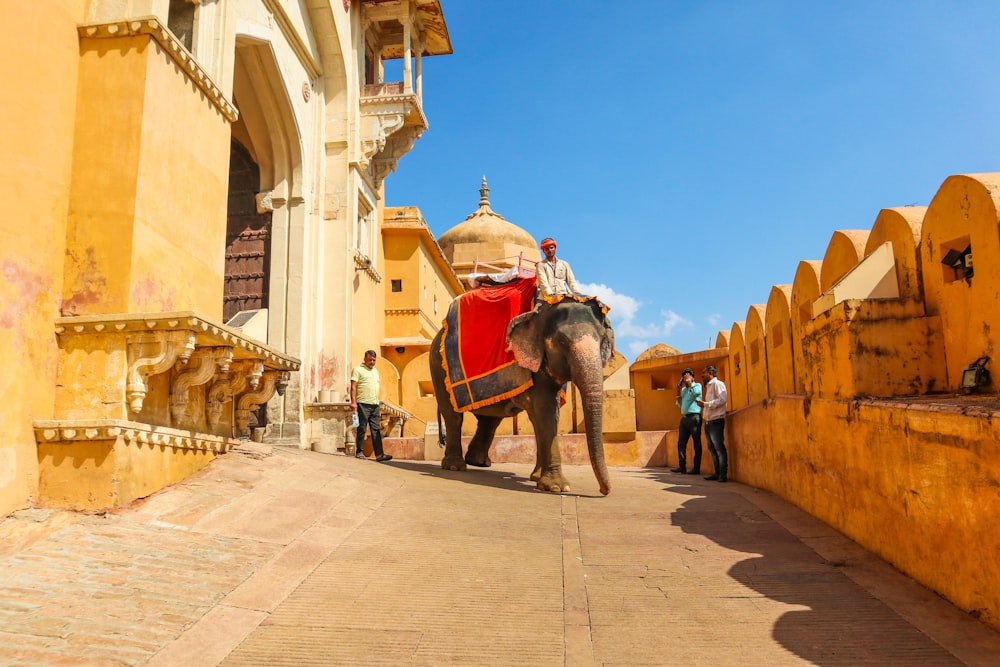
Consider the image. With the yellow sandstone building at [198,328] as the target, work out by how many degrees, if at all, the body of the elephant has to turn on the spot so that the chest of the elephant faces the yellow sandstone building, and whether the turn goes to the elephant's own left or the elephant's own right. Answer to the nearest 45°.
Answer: approximately 90° to the elephant's own right

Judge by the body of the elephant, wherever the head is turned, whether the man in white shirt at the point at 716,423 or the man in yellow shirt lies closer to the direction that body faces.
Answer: the man in white shirt

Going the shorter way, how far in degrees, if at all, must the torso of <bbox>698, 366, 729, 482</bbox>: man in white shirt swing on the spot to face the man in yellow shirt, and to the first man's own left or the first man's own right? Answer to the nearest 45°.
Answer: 0° — they already face them

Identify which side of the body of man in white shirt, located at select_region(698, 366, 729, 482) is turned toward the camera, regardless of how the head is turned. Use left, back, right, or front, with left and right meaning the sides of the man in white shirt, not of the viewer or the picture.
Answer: left

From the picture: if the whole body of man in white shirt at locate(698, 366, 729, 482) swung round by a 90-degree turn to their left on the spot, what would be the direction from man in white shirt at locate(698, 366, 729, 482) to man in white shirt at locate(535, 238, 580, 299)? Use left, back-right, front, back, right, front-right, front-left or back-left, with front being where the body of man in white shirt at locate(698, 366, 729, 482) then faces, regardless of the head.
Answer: front-right

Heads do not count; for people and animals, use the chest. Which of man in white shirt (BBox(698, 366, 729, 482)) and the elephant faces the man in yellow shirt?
the man in white shirt

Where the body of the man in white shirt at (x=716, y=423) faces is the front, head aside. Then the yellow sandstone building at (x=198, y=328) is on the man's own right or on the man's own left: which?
on the man's own left

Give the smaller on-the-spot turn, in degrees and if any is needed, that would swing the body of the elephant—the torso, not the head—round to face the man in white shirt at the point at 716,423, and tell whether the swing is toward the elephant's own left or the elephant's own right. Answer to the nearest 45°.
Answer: approximately 90° to the elephant's own left

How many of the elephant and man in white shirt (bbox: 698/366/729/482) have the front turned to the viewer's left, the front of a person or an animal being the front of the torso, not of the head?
1

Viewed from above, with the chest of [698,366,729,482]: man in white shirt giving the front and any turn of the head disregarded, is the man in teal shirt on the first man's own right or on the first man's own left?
on the first man's own right

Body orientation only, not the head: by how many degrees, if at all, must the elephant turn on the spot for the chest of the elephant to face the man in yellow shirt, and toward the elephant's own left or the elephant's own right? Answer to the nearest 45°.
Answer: approximately 180°

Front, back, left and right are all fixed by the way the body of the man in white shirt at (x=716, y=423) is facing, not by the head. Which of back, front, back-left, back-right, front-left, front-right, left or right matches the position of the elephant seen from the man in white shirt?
front-left
